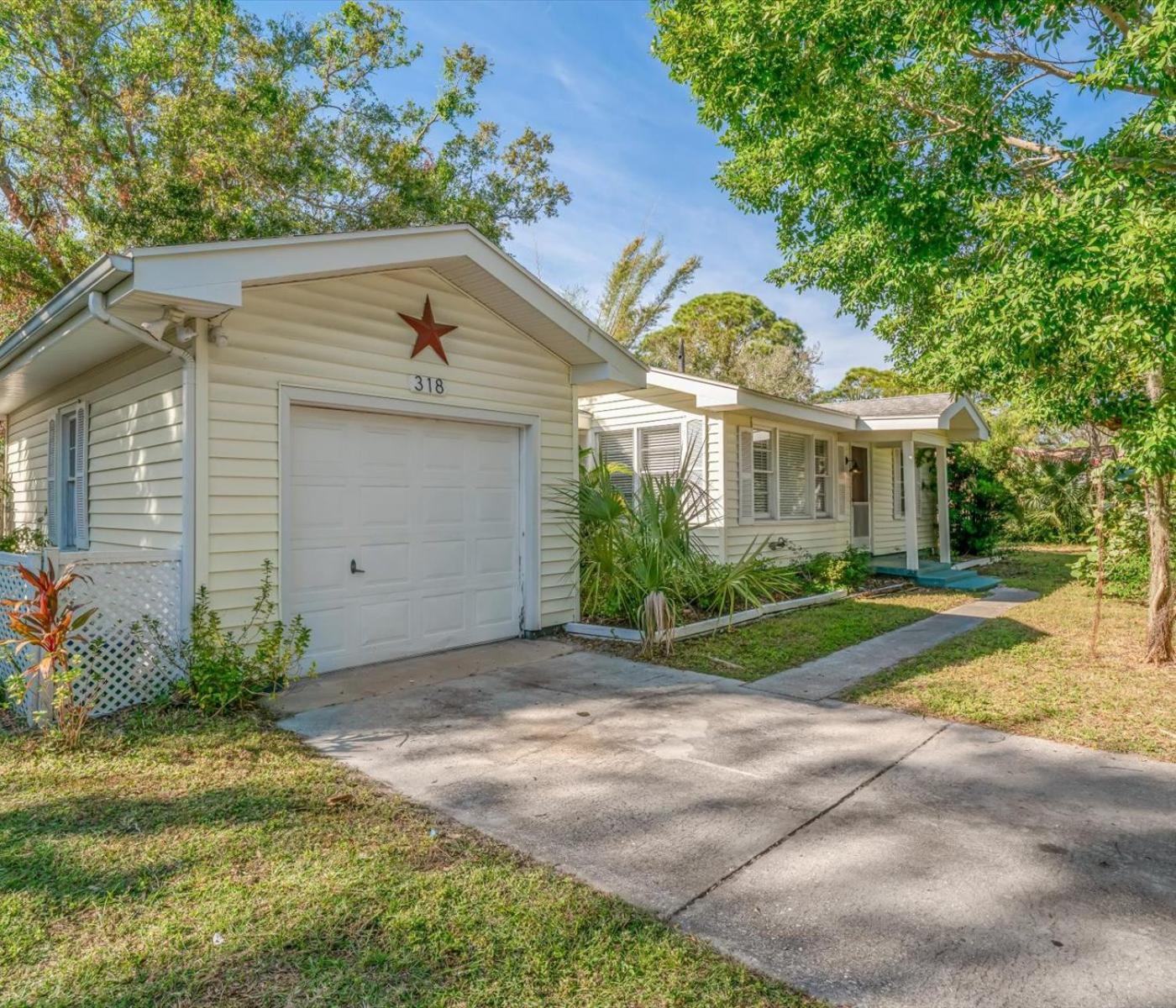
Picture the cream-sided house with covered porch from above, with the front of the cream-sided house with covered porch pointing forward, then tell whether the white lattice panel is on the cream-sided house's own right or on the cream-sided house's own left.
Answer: on the cream-sided house's own right

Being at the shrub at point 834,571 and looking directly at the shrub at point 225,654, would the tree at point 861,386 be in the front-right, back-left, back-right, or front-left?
back-right

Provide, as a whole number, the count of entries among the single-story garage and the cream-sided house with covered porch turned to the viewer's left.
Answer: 0

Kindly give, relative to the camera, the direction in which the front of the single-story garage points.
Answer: facing the viewer and to the right of the viewer

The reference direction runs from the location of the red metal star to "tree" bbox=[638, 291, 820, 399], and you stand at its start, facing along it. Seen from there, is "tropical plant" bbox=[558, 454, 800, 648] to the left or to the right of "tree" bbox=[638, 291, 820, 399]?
right

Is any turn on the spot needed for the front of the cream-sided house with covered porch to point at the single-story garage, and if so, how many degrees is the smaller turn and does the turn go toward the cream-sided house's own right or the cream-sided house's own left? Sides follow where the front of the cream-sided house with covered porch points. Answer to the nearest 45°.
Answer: approximately 90° to the cream-sided house's own right

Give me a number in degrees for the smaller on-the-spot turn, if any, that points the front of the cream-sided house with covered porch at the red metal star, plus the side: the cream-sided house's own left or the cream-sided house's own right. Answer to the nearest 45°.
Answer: approximately 90° to the cream-sided house's own right

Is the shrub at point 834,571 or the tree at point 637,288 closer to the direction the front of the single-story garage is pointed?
the shrub

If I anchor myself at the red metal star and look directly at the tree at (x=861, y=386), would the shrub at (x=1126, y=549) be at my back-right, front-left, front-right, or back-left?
front-right

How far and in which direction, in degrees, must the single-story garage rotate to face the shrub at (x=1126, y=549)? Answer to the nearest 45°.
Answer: approximately 45° to its left

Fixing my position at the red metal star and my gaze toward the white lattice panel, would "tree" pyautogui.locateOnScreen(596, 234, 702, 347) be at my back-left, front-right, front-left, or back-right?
back-right

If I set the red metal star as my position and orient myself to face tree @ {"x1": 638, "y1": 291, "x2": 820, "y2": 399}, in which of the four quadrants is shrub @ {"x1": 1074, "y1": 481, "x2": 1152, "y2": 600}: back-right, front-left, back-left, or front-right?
front-right
